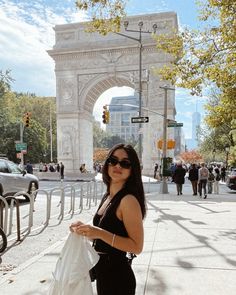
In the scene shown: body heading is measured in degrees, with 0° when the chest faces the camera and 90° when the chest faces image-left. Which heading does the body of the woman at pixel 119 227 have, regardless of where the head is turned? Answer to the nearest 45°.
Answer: approximately 45°

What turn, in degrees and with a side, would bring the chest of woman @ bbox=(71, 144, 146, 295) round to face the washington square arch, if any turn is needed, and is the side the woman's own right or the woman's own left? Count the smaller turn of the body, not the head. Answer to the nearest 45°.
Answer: approximately 135° to the woman's own right

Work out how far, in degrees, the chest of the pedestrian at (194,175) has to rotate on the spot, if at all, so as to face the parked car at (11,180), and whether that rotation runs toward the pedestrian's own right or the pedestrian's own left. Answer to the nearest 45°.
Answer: approximately 135° to the pedestrian's own left

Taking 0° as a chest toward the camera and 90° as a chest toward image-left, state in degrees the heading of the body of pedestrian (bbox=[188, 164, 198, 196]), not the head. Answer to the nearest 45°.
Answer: approximately 180°

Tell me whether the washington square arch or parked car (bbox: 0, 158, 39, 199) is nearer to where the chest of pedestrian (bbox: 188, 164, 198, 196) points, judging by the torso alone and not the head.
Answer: the washington square arch

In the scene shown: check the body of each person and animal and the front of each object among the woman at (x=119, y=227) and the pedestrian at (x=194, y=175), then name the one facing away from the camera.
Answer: the pedestrian

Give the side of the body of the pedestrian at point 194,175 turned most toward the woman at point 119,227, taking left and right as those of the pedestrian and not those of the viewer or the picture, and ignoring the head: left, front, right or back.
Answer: back

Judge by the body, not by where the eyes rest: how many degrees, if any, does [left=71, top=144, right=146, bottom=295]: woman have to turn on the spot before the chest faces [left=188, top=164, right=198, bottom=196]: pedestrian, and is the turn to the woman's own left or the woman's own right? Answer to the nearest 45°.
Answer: approximately 135° to the woman's own right

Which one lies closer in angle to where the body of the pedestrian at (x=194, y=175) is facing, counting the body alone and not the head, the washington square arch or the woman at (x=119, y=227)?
the washington square arch
